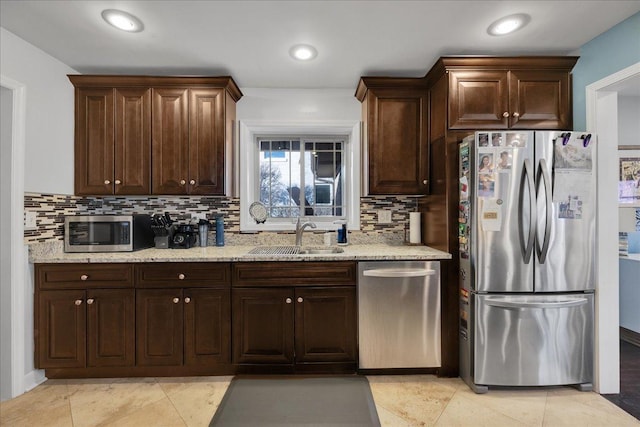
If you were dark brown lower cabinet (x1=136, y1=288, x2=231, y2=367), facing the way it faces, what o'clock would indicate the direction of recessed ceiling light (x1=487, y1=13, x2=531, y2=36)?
The recessed ceiling light is roughly at 10 o'clock from the dark brown lower cabinet.

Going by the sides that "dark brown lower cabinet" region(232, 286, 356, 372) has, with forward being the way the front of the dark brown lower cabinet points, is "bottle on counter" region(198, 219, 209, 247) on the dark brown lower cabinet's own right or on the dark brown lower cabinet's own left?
on the dark brown lower cabinet's own right

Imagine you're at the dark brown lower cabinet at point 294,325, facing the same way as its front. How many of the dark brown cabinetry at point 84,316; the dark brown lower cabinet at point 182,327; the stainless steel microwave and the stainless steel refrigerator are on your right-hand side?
3

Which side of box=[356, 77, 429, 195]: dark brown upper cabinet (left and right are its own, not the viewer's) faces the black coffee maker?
right

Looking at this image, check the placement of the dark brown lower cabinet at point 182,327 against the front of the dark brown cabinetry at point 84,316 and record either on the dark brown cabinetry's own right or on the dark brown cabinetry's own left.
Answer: on the dark brown cabinetry's own left

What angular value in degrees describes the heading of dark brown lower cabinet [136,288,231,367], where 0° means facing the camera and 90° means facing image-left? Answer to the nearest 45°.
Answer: approximately 0°

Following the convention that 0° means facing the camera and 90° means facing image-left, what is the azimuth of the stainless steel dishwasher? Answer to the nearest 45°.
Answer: approximately 0°
